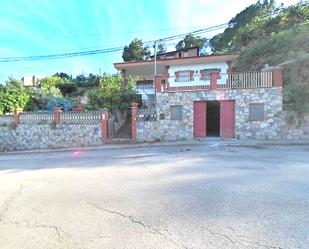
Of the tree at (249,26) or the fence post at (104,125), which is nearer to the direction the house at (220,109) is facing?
the fence post

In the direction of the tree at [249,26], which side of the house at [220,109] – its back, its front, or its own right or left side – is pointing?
back

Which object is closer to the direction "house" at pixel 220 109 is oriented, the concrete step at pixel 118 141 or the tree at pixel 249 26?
the concrete step

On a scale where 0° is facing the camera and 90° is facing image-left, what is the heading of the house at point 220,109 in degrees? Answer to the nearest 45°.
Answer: approximately 0°

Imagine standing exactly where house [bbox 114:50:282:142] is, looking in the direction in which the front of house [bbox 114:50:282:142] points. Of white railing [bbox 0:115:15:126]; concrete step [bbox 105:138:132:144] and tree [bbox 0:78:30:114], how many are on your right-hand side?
3

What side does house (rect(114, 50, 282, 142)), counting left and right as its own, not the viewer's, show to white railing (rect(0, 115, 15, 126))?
right

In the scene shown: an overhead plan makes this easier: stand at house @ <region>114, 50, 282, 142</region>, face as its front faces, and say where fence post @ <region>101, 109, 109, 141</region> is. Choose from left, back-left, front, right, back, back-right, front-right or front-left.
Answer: right

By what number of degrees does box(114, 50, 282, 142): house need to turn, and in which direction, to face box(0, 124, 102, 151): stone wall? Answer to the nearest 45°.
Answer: approximately 90° to its right

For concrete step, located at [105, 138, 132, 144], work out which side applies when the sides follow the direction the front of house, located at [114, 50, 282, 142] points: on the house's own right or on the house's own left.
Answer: on the house's own right

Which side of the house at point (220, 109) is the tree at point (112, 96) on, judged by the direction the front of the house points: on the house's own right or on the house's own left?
on the house's own right

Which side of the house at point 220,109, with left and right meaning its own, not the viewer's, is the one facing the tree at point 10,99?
right
